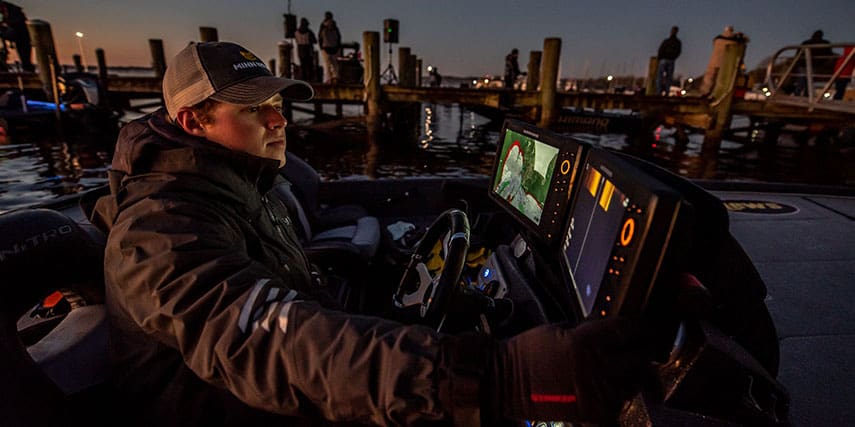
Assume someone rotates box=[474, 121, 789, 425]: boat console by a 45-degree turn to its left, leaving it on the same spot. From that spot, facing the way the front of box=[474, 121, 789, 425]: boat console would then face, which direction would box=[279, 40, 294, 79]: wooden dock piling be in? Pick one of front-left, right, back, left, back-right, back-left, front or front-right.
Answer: back-right

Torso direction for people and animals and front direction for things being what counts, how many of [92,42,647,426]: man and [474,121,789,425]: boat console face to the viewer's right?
1

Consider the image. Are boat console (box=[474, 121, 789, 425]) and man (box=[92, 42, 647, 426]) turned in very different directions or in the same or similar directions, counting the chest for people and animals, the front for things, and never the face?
very different directions

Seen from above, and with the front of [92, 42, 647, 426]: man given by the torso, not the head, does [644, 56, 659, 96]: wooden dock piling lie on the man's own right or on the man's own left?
on the man's own left

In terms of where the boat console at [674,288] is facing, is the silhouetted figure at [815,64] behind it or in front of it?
behind

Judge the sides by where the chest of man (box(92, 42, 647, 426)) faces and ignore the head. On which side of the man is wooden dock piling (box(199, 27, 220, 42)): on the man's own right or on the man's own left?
on the man's own left

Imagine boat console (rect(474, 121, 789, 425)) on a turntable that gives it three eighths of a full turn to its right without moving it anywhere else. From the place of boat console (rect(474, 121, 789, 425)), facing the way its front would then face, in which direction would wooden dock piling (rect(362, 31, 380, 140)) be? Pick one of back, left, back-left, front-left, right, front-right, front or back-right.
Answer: front-left

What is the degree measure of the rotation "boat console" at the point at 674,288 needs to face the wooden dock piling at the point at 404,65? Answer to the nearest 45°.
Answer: approximately 90° to its right

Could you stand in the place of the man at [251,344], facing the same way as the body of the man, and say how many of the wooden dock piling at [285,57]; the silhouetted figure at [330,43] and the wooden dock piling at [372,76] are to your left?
3

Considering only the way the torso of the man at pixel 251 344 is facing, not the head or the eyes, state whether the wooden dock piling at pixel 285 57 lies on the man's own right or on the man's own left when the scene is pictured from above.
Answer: on the man's own left

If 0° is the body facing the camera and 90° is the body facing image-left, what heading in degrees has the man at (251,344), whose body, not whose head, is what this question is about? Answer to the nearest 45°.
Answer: approximately 270°

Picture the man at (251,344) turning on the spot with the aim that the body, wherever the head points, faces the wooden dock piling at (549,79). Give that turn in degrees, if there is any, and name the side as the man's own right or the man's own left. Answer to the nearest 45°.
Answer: approximately 45° to the man's own left
